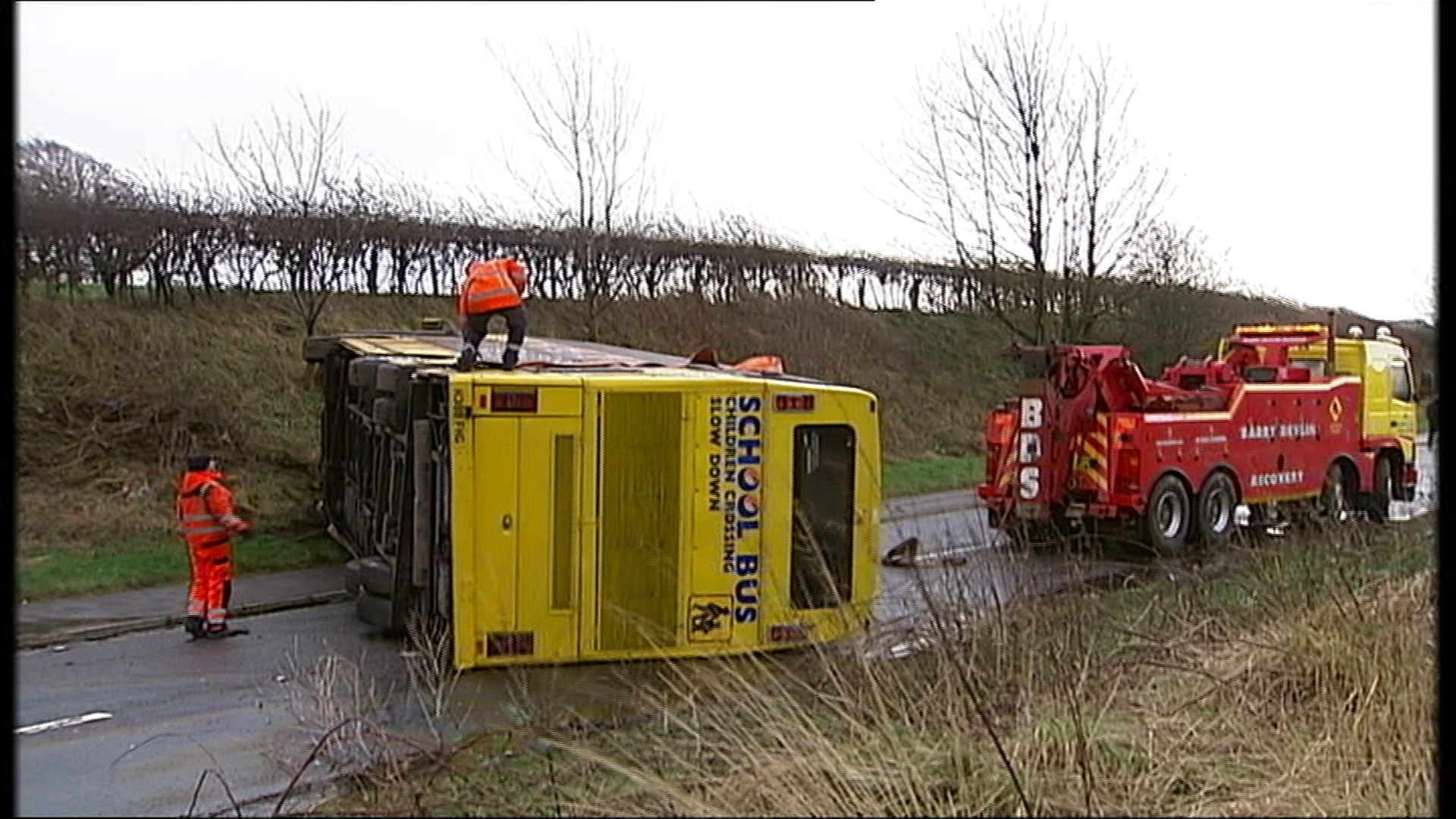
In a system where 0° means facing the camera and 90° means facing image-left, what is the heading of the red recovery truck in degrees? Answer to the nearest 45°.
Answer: approximately 225°

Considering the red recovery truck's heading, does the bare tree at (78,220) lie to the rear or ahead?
to the rear

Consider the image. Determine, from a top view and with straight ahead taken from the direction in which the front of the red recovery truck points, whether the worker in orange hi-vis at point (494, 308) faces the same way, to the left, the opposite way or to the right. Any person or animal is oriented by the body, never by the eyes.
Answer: to the left

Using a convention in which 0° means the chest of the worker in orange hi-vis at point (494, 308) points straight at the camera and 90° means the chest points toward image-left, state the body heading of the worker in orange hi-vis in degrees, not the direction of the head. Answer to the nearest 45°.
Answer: approximately 180°

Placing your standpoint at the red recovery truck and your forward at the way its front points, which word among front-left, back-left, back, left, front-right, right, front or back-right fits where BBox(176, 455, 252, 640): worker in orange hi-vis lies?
back

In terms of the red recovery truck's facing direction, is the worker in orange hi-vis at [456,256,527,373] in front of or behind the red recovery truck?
behind

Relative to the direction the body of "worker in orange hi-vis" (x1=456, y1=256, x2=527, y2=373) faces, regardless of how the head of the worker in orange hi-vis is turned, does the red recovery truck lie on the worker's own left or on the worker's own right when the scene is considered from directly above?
on the worker's own right
